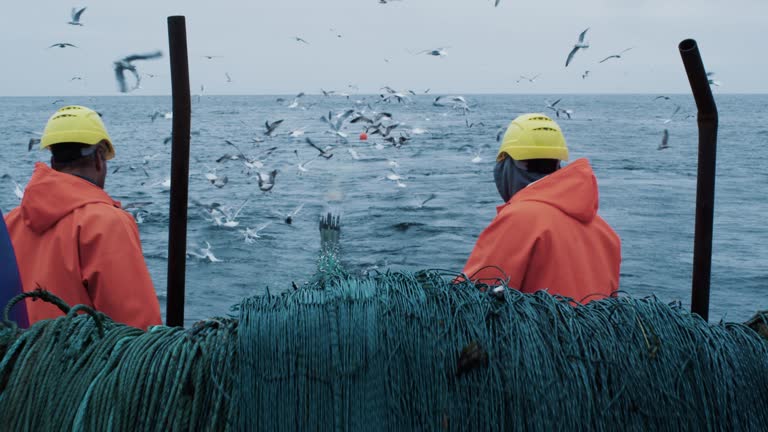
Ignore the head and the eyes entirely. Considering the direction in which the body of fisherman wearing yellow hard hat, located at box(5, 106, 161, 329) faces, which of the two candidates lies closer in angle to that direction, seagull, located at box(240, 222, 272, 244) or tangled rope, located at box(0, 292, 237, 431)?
the seagull

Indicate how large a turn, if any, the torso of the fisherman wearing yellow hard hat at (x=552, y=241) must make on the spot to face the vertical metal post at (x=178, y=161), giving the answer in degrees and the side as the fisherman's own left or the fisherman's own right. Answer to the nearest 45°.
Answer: approximately 45° to the fisherman's own left

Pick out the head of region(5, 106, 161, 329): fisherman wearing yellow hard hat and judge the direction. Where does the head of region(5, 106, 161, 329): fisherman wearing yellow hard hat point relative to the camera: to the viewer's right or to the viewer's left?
to the viewer's right

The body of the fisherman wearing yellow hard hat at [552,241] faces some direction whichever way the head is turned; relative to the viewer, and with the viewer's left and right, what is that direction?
facing away from the viewer and to the left of the viewer

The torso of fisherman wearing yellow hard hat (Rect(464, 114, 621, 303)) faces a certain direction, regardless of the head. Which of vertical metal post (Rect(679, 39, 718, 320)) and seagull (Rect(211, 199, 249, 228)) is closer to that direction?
the seagull

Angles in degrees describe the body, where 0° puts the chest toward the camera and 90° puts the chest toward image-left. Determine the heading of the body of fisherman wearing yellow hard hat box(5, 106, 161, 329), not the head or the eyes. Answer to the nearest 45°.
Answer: approximately 225°

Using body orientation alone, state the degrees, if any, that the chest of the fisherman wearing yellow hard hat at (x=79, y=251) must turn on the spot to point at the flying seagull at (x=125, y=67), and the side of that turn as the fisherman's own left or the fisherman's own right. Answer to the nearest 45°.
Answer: approximately 45° to the fisherman's own left
